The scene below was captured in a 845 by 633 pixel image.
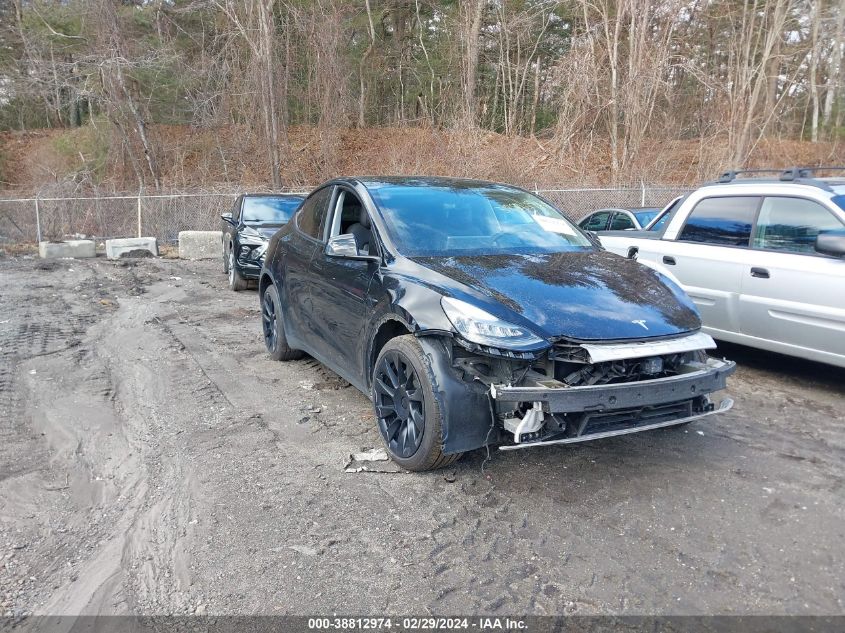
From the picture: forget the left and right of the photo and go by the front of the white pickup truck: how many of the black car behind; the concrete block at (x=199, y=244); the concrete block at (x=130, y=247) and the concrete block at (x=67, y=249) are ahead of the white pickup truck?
0

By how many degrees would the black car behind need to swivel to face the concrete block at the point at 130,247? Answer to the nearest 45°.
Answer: approximately 135° to its right

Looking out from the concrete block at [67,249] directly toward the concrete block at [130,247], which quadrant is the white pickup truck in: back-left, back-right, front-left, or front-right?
front-right

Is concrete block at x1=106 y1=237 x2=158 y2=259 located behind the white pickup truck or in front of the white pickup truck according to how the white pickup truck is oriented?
behind

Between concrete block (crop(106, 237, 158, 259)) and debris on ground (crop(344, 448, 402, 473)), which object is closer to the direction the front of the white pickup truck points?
the debris on ground

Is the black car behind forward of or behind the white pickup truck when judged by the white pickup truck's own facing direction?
behind

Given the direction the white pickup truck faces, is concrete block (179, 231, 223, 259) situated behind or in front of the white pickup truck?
behind

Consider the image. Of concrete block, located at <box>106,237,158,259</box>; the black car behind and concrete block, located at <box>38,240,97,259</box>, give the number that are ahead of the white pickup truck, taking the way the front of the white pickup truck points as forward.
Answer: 0

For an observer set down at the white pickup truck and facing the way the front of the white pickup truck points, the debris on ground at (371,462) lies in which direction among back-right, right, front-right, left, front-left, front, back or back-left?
right

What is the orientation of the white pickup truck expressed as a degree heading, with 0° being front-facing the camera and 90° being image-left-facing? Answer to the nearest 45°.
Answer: approximately 315°

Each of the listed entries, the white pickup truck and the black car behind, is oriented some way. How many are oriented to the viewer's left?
0

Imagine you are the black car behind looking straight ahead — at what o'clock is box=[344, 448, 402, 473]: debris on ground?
The debris on ground is roughly at 12 o'clock from the black car behind.

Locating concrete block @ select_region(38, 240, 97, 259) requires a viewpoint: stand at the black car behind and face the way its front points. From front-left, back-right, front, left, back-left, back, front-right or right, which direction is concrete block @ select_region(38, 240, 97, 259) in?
back-right

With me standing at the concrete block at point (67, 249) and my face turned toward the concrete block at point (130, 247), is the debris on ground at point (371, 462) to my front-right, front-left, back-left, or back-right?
front-right

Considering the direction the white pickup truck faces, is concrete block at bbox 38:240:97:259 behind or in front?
behind

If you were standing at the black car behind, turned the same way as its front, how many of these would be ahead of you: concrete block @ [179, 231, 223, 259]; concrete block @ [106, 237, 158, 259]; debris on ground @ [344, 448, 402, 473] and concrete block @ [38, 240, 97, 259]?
1

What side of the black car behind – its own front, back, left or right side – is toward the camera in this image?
front
